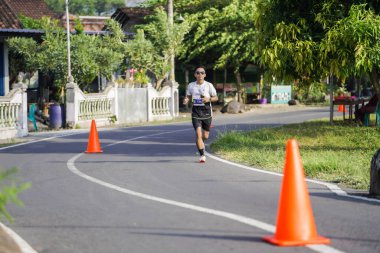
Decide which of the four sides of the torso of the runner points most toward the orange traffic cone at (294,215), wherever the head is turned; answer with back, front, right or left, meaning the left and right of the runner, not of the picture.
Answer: front

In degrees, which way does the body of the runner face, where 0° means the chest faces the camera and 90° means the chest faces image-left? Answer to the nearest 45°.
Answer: approximately 0°

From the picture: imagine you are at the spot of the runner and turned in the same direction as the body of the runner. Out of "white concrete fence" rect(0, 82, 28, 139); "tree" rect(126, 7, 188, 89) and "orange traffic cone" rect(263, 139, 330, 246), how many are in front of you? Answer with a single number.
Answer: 1

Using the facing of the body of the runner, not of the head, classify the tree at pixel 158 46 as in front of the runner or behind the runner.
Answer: behind

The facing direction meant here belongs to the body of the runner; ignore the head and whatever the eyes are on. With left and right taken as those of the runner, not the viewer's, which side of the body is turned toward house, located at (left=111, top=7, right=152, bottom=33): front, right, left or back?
back

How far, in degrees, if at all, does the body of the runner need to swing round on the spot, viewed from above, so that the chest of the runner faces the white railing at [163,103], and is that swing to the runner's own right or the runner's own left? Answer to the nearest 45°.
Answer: approximately 180°

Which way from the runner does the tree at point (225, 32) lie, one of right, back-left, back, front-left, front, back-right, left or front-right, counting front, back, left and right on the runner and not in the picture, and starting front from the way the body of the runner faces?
back

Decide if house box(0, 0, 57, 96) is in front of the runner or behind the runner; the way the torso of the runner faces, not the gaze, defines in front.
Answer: behind

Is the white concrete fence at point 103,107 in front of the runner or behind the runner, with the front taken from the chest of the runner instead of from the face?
behind
